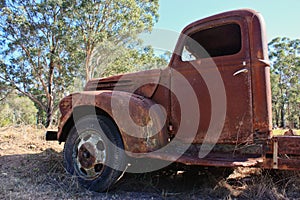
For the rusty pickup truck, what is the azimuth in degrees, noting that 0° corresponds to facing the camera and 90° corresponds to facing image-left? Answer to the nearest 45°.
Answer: approximately 90°
